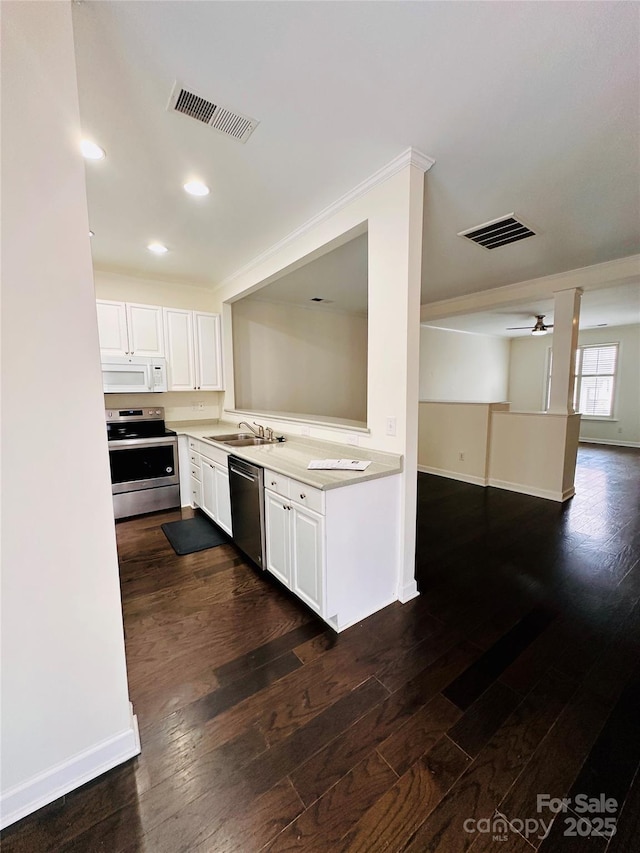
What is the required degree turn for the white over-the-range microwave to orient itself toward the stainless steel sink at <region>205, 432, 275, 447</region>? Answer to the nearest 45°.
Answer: approximately 45° to its left

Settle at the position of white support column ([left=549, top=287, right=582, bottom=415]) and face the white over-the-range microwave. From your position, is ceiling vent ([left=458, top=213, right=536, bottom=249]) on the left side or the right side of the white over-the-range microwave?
left

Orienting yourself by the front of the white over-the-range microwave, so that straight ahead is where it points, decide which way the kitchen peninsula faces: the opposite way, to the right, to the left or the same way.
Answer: to the right

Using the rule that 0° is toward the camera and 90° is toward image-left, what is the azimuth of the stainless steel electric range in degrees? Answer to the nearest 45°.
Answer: approximately 0°

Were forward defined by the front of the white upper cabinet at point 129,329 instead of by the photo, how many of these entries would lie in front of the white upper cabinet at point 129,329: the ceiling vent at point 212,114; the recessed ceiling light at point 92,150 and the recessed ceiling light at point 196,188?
3

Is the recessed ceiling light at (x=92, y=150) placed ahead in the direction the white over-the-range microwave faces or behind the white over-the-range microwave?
ahead

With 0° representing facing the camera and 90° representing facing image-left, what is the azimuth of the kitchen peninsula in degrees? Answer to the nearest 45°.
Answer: approximately 45°

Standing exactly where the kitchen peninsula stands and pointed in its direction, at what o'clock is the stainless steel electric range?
The stainless steel electric range is roughly at 3 o'clock from the kitchen peninsula.
